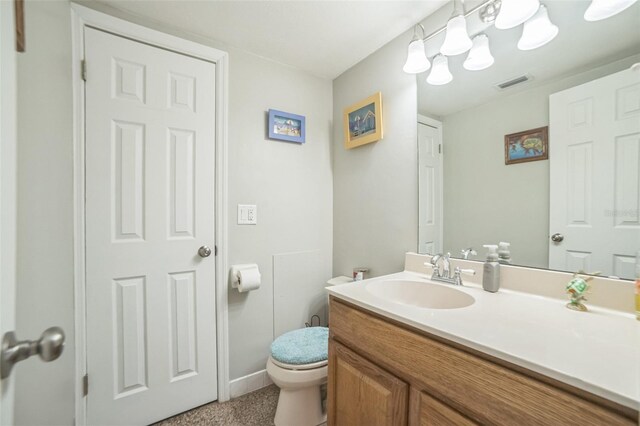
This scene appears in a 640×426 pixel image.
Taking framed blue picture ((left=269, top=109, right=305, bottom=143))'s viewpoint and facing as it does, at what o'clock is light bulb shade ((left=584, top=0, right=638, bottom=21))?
The light bulb shade is roughly at 12 o'clock from the framed blue picture.

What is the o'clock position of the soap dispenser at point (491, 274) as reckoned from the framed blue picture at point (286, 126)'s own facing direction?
The soap dispenser is roughly at 12 o'clock from the framed blue picture.

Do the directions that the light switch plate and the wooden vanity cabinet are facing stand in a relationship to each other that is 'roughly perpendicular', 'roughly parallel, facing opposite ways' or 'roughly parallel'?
roughly perpendicular

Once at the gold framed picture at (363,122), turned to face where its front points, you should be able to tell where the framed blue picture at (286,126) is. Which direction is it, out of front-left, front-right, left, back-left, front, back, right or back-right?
front-right

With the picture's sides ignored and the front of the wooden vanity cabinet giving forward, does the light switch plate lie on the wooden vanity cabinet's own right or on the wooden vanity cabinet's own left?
on the wooden vanity cabinet's own right

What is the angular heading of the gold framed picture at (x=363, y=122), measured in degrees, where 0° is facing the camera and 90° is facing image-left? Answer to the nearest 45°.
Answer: approximately 45°

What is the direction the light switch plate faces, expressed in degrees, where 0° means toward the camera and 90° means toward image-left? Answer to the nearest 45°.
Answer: approximately 0°

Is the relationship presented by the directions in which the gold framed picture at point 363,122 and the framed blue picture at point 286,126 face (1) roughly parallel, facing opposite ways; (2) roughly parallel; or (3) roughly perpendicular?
roughly perpendicular

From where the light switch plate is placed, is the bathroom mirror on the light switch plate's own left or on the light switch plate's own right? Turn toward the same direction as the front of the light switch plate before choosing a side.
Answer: on the light switch plate's own left

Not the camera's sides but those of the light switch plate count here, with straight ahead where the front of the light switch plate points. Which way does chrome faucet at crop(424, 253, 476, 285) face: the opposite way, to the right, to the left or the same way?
to the right

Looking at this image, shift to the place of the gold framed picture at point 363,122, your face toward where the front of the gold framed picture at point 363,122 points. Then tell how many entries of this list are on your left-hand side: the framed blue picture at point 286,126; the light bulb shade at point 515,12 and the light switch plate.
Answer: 1
